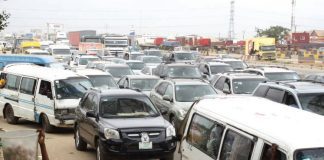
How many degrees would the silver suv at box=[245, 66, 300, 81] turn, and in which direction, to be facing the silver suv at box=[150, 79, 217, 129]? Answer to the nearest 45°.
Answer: approximately 90° to its right

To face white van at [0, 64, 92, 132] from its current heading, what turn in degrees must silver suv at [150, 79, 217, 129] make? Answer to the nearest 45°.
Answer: approximately 135° to its right

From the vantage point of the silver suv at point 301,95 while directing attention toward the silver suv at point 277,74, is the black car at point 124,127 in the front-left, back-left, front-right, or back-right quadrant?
back-left

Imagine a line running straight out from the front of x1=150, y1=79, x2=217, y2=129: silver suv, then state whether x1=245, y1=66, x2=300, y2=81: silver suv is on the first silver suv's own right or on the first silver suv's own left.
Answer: on the first silver suv's own left
